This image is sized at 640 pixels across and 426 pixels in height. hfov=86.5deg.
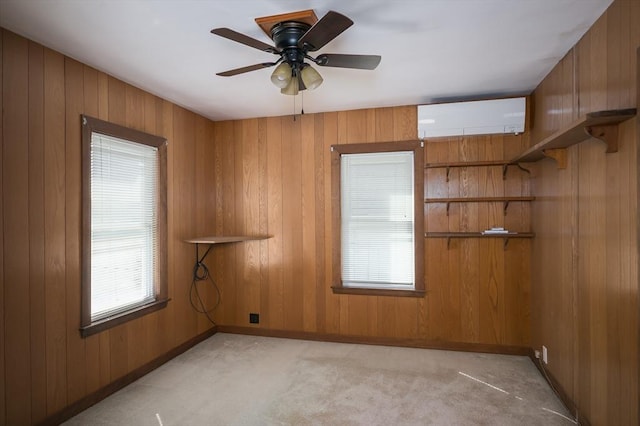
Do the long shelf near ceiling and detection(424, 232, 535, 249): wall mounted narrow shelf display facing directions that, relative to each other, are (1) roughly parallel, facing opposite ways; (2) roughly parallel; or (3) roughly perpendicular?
roughly perpendicular

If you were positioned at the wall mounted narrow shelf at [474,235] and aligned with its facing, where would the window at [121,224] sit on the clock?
The window is roughly at 2 o'clock from the wall mounted narrow shelf.

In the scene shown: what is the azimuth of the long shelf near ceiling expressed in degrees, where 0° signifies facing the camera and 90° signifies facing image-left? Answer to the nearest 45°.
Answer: approximately 90°

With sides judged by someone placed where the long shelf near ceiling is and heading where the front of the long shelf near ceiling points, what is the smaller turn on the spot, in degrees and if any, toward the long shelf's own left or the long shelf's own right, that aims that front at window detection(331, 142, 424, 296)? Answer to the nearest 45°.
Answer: approximately 45° to the long shelf's own right

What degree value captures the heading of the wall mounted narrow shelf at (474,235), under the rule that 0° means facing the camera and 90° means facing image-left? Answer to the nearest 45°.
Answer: approximately 0°

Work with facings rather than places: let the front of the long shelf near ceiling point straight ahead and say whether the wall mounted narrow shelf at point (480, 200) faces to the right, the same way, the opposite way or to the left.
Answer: to the left

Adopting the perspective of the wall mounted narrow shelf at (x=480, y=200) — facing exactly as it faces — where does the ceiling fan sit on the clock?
The ceiling fan is roughly at 1 o'clock from the wall mounted narrow shelf.

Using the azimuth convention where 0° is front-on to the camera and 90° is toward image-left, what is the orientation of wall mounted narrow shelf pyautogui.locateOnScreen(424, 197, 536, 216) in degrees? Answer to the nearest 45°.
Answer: approximately 0°
